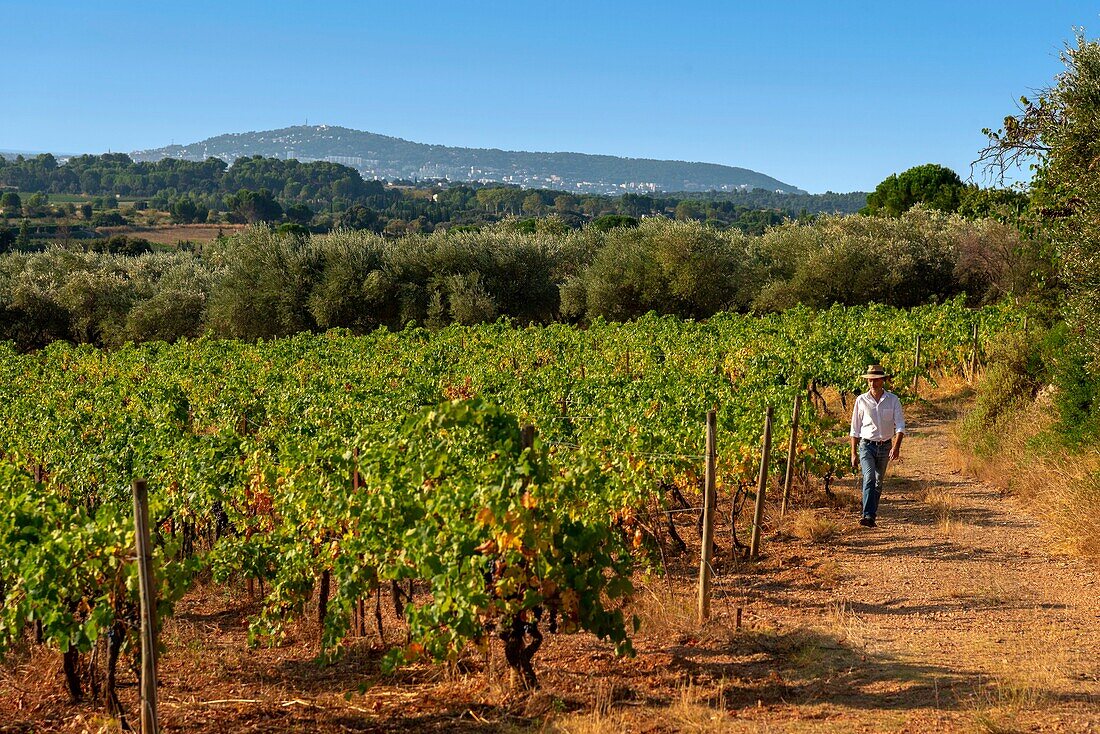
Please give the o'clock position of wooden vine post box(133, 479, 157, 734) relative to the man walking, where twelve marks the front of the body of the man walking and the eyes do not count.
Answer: The wooden vine post is roughly at 1 o'clock from the man walking.

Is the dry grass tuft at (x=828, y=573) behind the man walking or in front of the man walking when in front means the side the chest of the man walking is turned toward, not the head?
in front

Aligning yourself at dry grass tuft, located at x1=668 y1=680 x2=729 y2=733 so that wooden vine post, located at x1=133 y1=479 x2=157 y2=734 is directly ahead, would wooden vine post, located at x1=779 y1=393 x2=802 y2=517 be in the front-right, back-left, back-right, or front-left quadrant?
back-right

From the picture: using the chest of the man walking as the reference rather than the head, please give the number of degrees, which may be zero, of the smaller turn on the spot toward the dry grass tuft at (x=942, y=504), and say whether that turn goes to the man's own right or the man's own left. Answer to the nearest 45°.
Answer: approximately 135° to the man's own left

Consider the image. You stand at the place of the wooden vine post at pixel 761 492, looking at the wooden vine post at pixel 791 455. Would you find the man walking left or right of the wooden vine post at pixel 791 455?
right

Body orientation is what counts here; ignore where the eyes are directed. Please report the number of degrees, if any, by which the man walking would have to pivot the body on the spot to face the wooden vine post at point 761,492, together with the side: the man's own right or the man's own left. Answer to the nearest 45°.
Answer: approximately 45° to the man's own right

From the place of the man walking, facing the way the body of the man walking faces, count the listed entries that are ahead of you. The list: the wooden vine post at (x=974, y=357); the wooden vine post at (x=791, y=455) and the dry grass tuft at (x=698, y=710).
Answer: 1

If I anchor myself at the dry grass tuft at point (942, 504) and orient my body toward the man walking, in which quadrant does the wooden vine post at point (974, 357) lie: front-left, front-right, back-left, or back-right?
back-right
